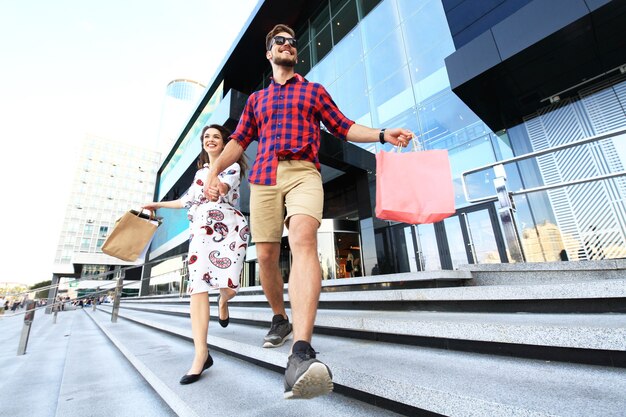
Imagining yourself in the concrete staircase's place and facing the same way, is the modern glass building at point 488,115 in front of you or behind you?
behind

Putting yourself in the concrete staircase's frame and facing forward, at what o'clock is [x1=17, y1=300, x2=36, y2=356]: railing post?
The railing post is roughly at 2 o'clock from the concrete staircase.

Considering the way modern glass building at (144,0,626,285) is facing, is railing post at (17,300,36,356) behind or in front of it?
in front

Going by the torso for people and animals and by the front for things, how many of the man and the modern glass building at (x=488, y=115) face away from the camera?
0

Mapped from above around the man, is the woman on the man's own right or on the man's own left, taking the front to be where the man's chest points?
on the man's own right

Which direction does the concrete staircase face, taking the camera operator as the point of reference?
facing the viewer and to the left of the viewer

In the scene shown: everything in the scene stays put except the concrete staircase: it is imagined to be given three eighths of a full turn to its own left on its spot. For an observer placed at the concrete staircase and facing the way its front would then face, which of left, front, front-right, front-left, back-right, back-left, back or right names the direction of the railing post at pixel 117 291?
back-left

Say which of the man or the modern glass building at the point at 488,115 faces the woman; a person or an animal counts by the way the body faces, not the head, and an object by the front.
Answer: the modern glass building

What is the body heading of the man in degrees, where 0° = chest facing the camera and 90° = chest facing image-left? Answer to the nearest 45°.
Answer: approximately 0°

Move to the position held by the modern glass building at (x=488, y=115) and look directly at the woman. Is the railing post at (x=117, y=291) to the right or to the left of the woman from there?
right

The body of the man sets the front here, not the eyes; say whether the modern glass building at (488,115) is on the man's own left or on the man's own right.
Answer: on the man's own left

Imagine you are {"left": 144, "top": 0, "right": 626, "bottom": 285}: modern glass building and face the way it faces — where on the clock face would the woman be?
The woman is roughly at 12 o'clock from the modern glass building.
